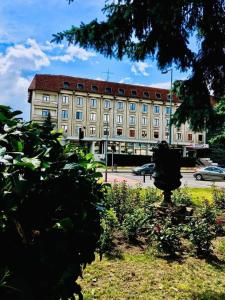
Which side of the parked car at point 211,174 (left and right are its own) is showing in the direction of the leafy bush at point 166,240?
left

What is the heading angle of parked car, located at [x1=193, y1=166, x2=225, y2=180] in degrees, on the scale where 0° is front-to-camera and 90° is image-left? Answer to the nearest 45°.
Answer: approximately 90°

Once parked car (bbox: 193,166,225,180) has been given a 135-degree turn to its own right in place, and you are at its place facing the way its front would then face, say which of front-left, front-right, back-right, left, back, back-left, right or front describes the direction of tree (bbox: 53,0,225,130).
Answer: back-right

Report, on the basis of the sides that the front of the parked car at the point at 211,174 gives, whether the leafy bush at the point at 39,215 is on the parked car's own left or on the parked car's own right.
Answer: on the parked car's own left

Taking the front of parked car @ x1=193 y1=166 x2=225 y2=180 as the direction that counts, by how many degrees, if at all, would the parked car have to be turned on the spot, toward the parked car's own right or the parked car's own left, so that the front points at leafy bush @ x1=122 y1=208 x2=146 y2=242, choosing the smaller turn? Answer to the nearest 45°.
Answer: approximately 90° to the parked car's own left
